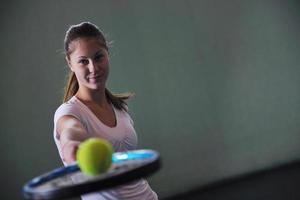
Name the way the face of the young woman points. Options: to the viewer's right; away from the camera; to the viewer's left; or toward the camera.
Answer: toward the camera

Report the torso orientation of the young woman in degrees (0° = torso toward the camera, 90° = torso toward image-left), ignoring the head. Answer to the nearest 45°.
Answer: approximately 315°
